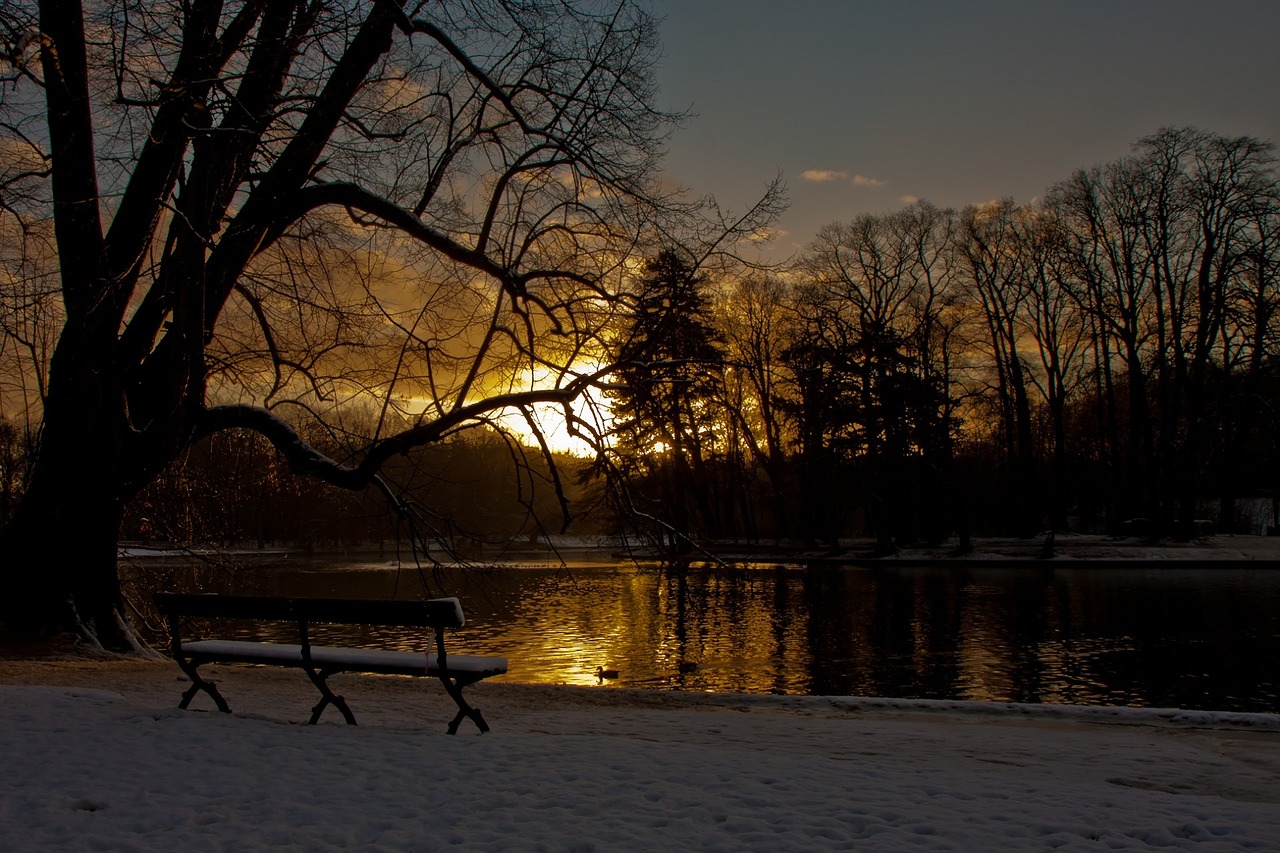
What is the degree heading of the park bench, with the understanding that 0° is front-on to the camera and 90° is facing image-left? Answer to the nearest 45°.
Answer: approximately 225°
